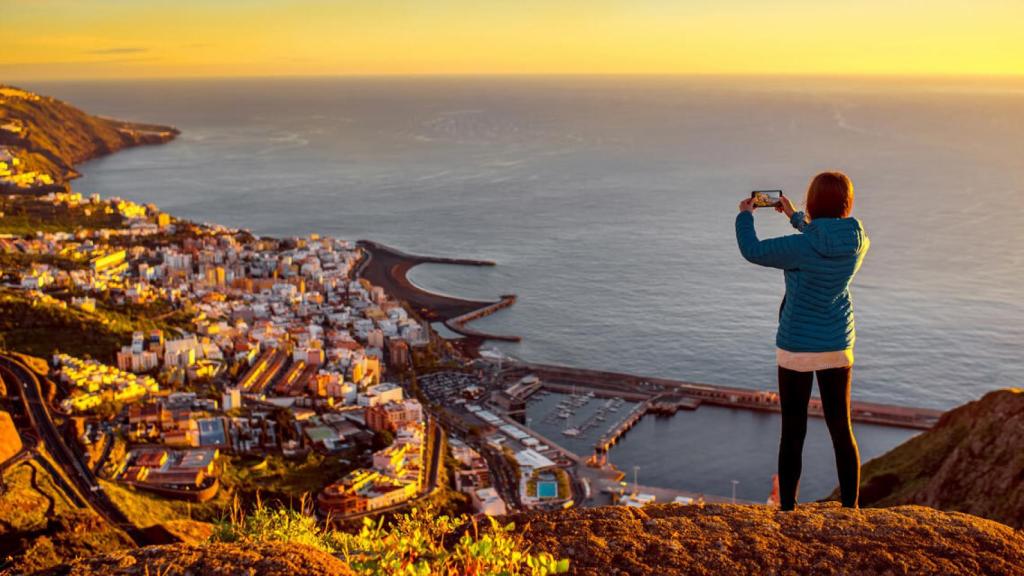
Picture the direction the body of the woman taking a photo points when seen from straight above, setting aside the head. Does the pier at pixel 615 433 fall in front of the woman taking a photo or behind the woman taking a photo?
in front

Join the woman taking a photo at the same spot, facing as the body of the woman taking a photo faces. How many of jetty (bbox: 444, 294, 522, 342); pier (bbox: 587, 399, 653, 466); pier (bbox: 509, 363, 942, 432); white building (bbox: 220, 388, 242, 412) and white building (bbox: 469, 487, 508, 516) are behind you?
0

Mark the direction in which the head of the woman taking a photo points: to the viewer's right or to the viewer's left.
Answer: to the viewer's left

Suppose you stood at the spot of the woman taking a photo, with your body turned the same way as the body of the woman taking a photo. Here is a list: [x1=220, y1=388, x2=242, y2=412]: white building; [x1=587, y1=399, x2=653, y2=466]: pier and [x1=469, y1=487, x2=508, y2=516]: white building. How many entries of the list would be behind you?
0

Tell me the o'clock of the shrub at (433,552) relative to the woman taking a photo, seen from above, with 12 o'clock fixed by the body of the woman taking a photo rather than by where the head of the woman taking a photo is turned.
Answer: The shrub is roughly at 9 o'clock from the woman taking a photo.

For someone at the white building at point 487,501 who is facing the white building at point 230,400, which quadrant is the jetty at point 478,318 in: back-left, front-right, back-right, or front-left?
front-right

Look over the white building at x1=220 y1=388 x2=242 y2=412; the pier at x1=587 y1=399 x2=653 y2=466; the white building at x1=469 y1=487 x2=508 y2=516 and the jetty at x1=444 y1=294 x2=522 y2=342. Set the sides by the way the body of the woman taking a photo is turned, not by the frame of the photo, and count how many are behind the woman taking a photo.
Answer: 0

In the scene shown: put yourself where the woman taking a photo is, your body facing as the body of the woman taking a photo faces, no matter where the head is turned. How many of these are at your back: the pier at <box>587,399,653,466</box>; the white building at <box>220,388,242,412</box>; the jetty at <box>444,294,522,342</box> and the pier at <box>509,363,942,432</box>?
0

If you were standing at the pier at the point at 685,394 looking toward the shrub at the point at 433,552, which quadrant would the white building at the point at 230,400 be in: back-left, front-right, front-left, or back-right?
front-right

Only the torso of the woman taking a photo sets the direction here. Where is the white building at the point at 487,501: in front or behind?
in front

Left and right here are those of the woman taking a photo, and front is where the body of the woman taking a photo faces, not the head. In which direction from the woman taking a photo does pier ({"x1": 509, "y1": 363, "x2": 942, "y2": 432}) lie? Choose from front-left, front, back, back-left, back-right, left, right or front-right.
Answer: front-right

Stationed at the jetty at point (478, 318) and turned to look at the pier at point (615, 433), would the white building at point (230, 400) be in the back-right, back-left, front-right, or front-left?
front-right

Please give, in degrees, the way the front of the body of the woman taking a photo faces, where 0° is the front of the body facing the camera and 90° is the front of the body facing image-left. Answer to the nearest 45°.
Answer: approximately 135°

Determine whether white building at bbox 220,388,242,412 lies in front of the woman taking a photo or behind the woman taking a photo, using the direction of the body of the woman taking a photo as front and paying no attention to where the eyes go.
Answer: in front
